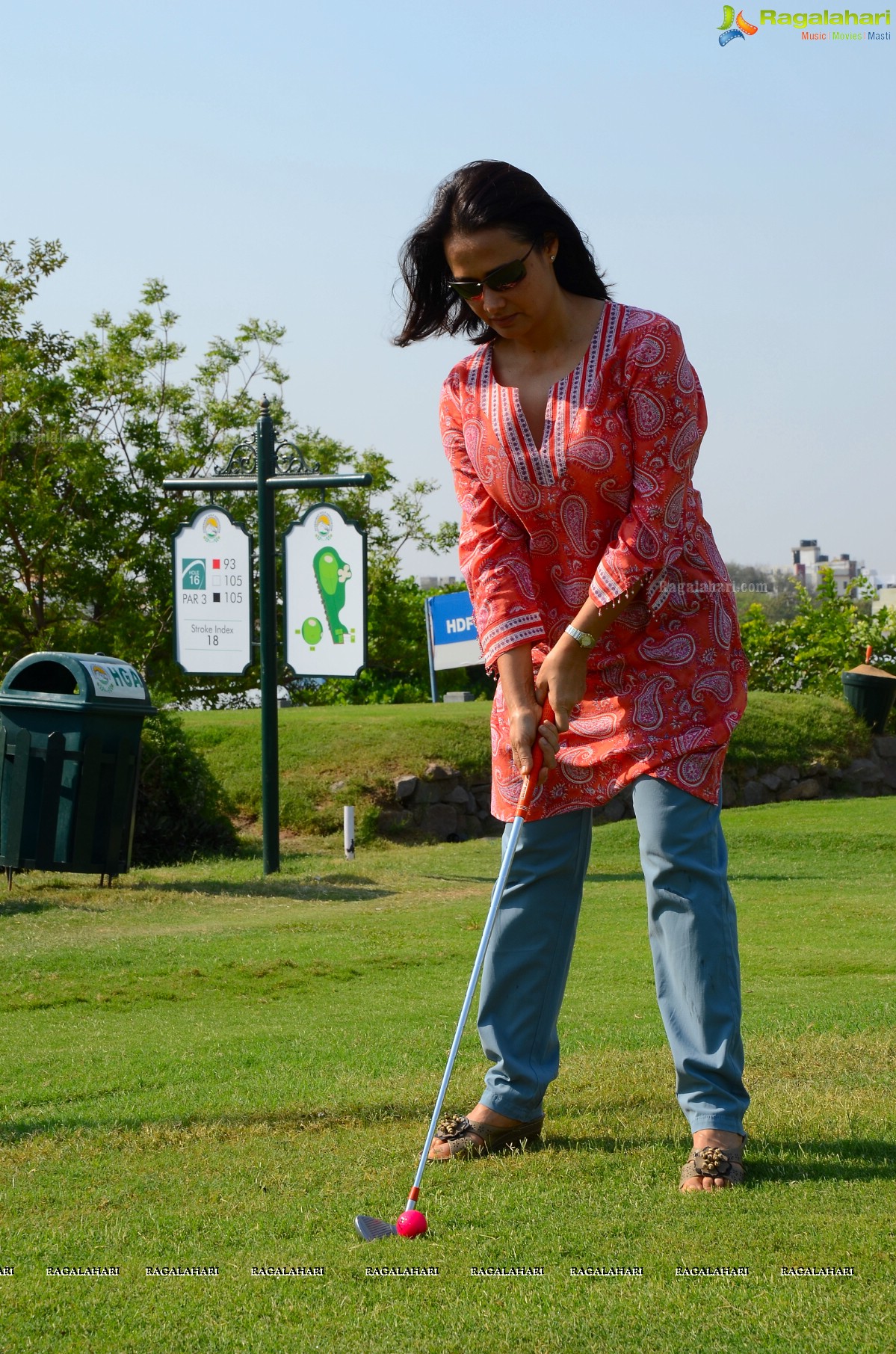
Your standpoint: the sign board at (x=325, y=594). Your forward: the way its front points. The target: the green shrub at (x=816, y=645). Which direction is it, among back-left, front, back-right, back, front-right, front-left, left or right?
back-left

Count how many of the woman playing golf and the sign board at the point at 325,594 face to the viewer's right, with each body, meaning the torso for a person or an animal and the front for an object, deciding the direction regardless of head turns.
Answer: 0

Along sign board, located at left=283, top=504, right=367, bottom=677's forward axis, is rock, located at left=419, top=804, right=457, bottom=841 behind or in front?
behind

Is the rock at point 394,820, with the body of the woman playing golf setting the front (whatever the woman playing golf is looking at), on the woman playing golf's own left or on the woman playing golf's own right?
on the woman playing golf's own right

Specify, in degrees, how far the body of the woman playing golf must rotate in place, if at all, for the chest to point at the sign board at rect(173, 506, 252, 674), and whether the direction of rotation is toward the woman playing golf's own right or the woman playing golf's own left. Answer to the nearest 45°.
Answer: approximately 135° to the woman playing golf's own right

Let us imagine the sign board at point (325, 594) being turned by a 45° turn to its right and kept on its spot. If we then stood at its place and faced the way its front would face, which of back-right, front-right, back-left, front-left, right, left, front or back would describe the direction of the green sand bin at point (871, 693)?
back

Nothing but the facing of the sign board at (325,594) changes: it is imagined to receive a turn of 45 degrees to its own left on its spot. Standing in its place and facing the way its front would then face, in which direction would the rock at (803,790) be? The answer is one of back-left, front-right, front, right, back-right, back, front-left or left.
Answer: left

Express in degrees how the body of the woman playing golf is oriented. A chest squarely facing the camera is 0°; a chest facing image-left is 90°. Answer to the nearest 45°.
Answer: approximately 45°

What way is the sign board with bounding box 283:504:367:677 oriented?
toward the camera

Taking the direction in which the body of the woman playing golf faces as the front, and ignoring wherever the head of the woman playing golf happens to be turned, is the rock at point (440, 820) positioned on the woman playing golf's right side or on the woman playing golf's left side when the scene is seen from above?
on the woman playing golf's right side

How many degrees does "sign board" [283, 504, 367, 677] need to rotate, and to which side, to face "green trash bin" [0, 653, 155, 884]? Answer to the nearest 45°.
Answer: approximately 45° to its right

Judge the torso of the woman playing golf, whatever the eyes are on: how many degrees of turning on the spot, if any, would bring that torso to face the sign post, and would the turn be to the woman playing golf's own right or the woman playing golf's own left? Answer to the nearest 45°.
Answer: approximately 135° to the woman playing golf's own right

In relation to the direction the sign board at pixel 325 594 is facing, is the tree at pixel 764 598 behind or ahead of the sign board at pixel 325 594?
behind

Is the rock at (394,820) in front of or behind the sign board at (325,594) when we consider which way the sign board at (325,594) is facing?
behind
